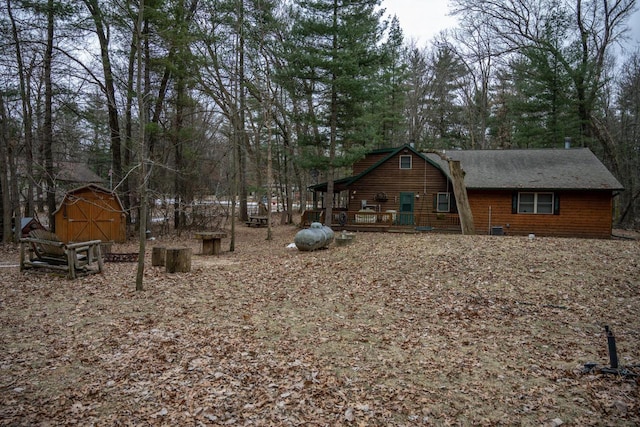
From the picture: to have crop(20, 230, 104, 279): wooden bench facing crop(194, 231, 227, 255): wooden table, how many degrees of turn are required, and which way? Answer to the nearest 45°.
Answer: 0° — it already faces it

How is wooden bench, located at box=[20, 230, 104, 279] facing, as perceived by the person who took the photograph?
facing away from the viewer and to the right of the viewer

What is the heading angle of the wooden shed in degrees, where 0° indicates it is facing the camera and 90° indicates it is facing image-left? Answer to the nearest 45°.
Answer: approximately 0°

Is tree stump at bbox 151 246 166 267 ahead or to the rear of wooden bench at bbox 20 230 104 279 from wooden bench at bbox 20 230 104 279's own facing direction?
ahead

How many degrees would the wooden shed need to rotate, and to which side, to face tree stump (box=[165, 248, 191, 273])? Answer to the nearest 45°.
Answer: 0° — it already faces it

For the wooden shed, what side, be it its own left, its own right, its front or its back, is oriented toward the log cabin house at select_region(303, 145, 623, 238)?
left

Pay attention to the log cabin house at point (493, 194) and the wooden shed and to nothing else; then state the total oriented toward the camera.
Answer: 2

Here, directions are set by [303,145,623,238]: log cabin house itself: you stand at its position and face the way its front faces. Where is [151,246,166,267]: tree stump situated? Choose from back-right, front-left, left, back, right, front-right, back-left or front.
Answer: front-right
